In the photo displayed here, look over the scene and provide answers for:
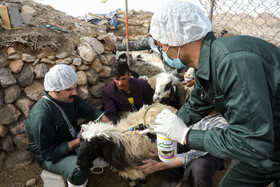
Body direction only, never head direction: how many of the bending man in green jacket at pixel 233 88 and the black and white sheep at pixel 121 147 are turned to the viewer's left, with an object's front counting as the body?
2

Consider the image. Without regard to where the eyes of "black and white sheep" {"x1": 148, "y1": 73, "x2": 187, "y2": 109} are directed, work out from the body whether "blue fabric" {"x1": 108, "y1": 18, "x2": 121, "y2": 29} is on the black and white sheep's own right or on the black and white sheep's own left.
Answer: on the black and white sheep's own right

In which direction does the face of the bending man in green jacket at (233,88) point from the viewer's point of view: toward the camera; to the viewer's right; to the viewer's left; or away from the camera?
to the viewer's left

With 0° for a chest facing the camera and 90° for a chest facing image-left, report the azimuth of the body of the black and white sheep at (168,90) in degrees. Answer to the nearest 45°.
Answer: approximately 45°

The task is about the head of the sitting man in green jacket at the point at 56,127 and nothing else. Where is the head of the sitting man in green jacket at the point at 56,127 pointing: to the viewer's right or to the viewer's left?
to the viewer's right

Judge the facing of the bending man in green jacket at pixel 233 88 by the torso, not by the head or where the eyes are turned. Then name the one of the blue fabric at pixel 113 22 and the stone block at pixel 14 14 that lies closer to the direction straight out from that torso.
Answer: the stone block

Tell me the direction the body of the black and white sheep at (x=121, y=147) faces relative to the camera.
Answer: to the viewer's left

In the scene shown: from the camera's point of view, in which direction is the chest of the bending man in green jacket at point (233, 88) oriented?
to the viewer's left

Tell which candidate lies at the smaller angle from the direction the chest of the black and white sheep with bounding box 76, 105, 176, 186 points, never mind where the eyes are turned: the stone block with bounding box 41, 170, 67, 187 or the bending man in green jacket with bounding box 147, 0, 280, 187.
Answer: the stone block
